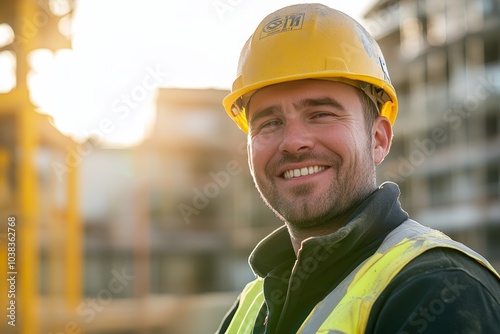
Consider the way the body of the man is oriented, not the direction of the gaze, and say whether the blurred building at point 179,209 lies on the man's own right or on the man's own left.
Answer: on the man's own right

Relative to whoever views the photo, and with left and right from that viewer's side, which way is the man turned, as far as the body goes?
facing the viewer and to the left of the viewer

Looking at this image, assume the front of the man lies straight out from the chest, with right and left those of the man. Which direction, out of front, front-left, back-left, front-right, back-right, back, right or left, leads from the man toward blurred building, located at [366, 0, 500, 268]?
back-right

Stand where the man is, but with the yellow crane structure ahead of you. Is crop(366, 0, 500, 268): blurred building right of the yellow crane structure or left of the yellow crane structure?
right

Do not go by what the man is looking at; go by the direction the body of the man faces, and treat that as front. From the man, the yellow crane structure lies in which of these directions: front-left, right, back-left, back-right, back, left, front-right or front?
right
